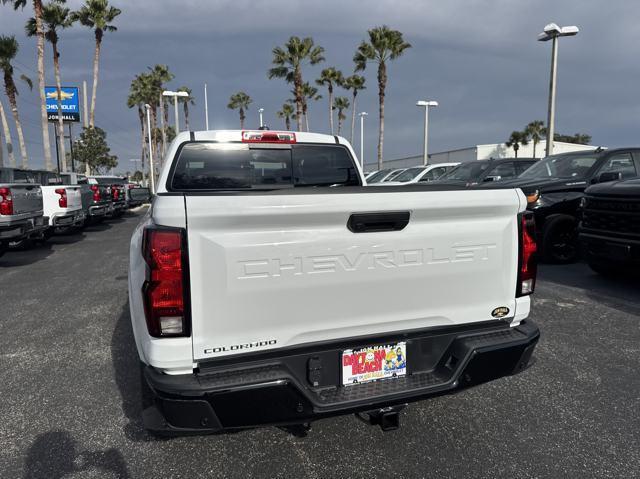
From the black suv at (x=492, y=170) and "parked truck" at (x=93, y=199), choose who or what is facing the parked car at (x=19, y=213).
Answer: the black suv

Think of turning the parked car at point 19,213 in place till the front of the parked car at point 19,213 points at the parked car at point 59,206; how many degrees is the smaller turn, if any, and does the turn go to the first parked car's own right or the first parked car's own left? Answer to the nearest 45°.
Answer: approximately 45° to the first parked car's own right

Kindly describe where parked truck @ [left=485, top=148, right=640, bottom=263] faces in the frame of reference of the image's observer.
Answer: facing the viewer and to the left of the viewer

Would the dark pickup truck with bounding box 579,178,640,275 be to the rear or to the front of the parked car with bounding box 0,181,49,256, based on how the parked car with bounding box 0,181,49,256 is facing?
to the rear

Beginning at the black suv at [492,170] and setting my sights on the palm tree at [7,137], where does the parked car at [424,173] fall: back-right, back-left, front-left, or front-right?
front-right

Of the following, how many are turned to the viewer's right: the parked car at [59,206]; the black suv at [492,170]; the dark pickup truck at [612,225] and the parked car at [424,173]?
0

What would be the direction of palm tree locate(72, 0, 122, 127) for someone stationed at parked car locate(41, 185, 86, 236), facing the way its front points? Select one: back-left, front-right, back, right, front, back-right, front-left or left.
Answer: front-right

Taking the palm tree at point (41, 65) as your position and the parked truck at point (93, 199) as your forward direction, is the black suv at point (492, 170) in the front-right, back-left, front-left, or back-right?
front-left

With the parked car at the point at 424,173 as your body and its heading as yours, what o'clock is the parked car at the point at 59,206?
the parked car at the point at 59,206 is roughly at 12 o'clock from the parked car at the point at 424,173.

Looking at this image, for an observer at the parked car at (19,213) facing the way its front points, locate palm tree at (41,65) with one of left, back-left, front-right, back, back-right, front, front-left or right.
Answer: front-right

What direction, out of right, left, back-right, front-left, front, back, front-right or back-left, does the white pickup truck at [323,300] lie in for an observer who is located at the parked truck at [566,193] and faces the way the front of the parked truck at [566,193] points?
front-left

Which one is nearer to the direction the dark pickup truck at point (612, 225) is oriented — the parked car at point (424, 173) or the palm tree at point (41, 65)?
the palm tree

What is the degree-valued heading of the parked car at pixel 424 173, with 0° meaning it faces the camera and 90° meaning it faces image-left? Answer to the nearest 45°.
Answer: approximately 45°

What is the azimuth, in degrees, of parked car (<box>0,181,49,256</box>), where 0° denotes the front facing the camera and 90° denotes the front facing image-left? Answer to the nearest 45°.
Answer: approximately 135°
